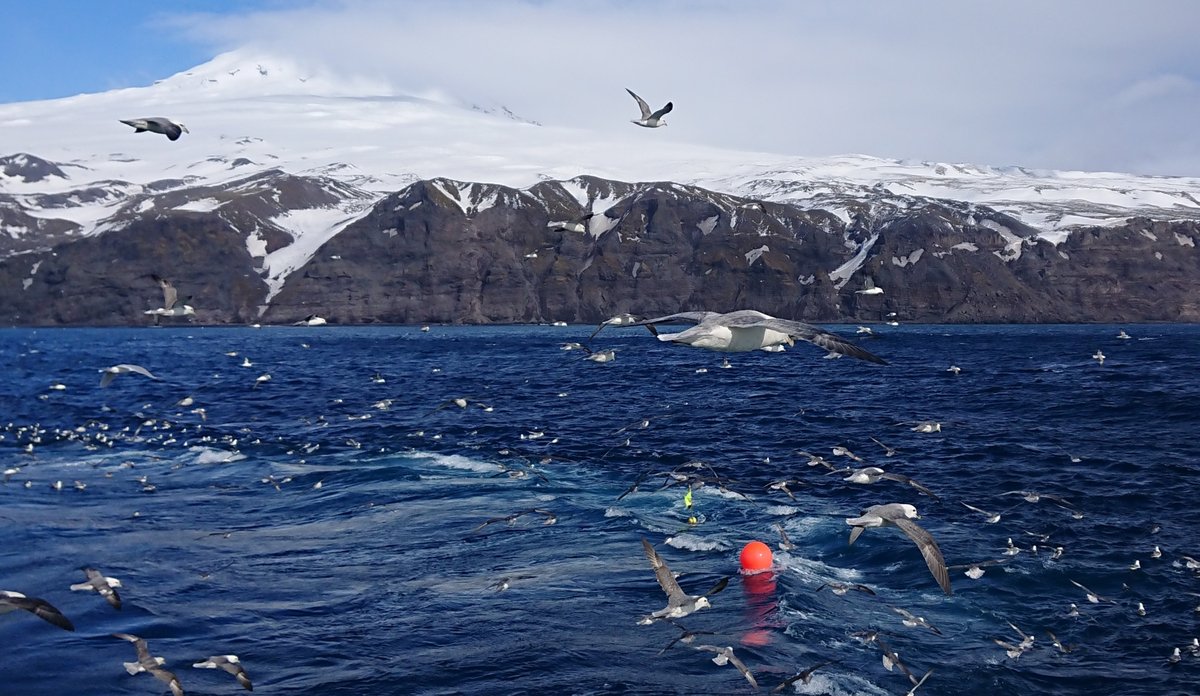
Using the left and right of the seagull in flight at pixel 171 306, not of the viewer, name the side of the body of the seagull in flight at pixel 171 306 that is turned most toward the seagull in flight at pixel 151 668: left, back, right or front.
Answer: right
